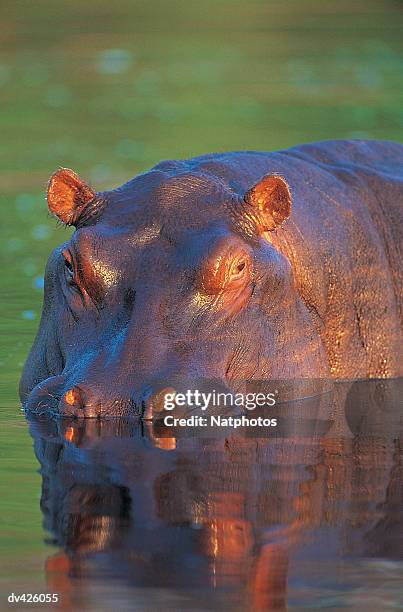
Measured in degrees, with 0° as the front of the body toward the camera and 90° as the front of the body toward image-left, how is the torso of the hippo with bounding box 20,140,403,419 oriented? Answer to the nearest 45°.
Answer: approximately 45°
